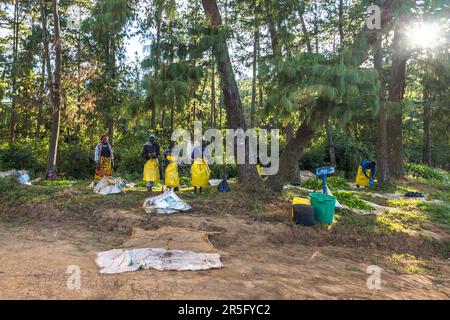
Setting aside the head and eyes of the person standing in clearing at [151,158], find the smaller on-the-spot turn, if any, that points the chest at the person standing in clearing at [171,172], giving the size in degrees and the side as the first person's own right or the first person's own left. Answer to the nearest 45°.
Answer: approximately 45° to the first person's own left

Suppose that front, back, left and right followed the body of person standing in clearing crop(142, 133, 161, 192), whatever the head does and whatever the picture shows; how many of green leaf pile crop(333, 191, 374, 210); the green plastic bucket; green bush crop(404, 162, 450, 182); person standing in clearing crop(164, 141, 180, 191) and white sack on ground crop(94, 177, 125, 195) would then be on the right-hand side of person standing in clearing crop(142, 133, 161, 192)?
1

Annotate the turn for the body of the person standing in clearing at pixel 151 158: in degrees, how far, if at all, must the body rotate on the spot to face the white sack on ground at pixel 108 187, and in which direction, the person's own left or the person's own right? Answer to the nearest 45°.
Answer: approximately 90° to the person's own right

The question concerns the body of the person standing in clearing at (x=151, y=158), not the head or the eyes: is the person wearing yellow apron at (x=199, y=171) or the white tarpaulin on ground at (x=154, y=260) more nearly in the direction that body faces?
the white tarpaulin on ground

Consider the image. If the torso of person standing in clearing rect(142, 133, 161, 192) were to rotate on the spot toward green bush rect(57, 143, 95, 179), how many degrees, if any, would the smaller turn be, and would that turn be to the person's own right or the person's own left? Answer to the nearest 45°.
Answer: approximately 135° to the person's own right

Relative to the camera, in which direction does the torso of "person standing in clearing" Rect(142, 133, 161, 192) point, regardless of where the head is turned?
toward the camera

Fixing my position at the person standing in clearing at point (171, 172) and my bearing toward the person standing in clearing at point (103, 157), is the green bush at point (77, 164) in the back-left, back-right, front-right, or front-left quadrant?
front-right

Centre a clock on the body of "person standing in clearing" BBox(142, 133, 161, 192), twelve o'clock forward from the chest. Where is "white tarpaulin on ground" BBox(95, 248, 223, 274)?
The white tarpaulin on ground is roughly at 12 o'clock from the person standing in clearing.

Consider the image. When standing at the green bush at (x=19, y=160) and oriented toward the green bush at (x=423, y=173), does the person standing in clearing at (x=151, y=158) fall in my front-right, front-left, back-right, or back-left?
front-right

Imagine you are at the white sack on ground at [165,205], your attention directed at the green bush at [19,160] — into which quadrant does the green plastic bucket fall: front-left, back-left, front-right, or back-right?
back-right

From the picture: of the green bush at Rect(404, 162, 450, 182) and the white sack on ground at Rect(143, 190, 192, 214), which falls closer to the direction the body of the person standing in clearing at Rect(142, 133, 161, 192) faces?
the white sack on ground

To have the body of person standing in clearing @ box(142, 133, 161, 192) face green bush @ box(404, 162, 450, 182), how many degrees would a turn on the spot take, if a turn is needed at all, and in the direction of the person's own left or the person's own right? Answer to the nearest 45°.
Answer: approximately 135° to the person's own left

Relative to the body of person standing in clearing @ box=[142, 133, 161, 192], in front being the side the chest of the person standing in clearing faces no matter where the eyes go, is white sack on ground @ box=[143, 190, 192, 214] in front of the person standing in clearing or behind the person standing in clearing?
in front

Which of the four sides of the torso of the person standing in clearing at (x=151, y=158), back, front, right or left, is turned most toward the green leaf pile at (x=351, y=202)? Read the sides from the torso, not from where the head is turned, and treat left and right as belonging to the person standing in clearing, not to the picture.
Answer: left

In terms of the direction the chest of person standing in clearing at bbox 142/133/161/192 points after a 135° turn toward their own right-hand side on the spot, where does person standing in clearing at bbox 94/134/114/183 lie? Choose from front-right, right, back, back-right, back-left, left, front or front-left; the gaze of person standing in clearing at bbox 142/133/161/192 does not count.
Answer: front
